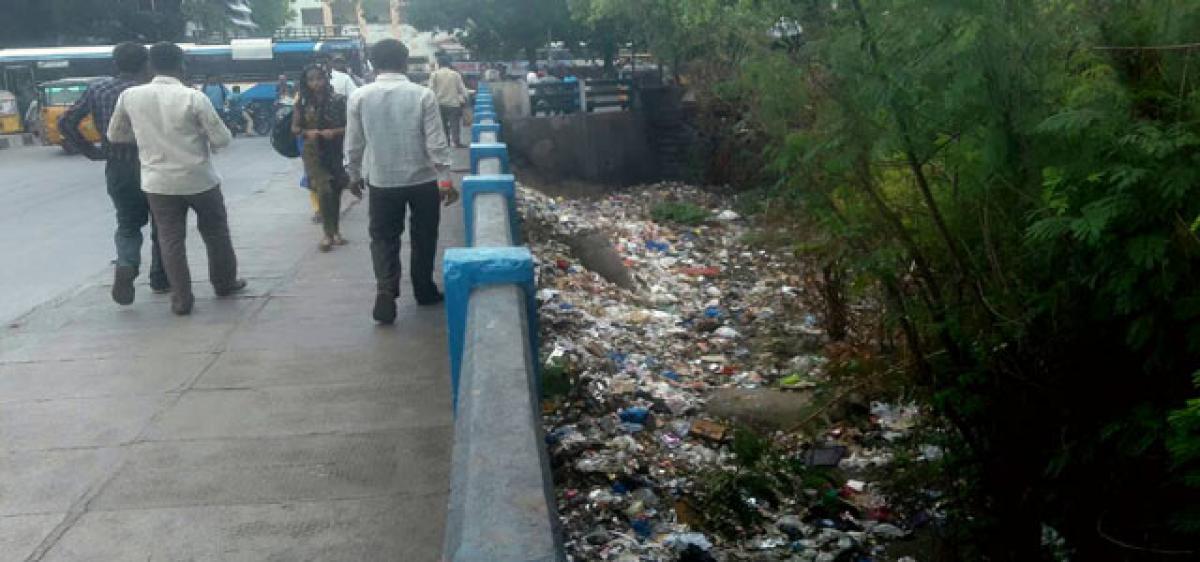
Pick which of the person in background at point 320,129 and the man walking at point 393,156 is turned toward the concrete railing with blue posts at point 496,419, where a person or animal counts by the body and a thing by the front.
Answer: the person in background

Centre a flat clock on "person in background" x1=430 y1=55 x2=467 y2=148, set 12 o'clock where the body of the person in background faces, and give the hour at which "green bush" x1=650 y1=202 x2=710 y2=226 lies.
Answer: The green bush is roughly at 5 o'clock from the person in background.

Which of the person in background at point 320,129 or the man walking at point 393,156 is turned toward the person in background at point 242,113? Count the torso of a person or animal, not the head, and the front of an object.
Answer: the man walking

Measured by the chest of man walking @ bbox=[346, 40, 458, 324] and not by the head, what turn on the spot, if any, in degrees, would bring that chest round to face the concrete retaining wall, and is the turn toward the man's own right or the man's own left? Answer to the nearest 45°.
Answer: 0° — they already face it

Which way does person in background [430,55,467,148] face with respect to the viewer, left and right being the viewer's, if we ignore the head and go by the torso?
facing away from the viewer

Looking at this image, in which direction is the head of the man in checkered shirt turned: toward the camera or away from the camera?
away from the camera

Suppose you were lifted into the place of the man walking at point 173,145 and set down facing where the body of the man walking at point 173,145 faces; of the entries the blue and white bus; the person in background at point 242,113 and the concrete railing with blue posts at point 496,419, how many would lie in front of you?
2

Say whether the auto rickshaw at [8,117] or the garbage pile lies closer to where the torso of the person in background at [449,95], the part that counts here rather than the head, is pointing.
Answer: the auto rickshaw

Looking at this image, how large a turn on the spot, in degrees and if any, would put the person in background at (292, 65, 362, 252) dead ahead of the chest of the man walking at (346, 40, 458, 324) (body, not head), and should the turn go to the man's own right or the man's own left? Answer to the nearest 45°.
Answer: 0° — they already face them

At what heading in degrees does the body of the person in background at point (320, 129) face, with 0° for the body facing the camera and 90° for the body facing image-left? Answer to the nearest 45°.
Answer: approximately 0°

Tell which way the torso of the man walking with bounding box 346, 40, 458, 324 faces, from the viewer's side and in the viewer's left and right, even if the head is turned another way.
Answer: facing away from the viewer

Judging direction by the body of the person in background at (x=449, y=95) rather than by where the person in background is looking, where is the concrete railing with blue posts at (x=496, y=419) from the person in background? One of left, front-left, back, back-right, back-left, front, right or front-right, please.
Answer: back

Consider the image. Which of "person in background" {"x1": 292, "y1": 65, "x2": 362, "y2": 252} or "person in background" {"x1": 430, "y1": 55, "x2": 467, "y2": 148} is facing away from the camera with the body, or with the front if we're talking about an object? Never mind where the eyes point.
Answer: "person in background" {"x1": 430, "y1": 55, "x2": 467, "y2": 148}
